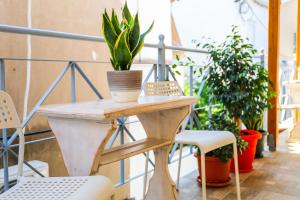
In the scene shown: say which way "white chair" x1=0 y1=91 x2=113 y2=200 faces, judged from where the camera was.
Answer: facing to the right of the viewer

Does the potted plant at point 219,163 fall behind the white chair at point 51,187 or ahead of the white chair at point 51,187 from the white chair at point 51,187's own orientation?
ahead

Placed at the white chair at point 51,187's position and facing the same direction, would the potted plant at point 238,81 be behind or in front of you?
in front
